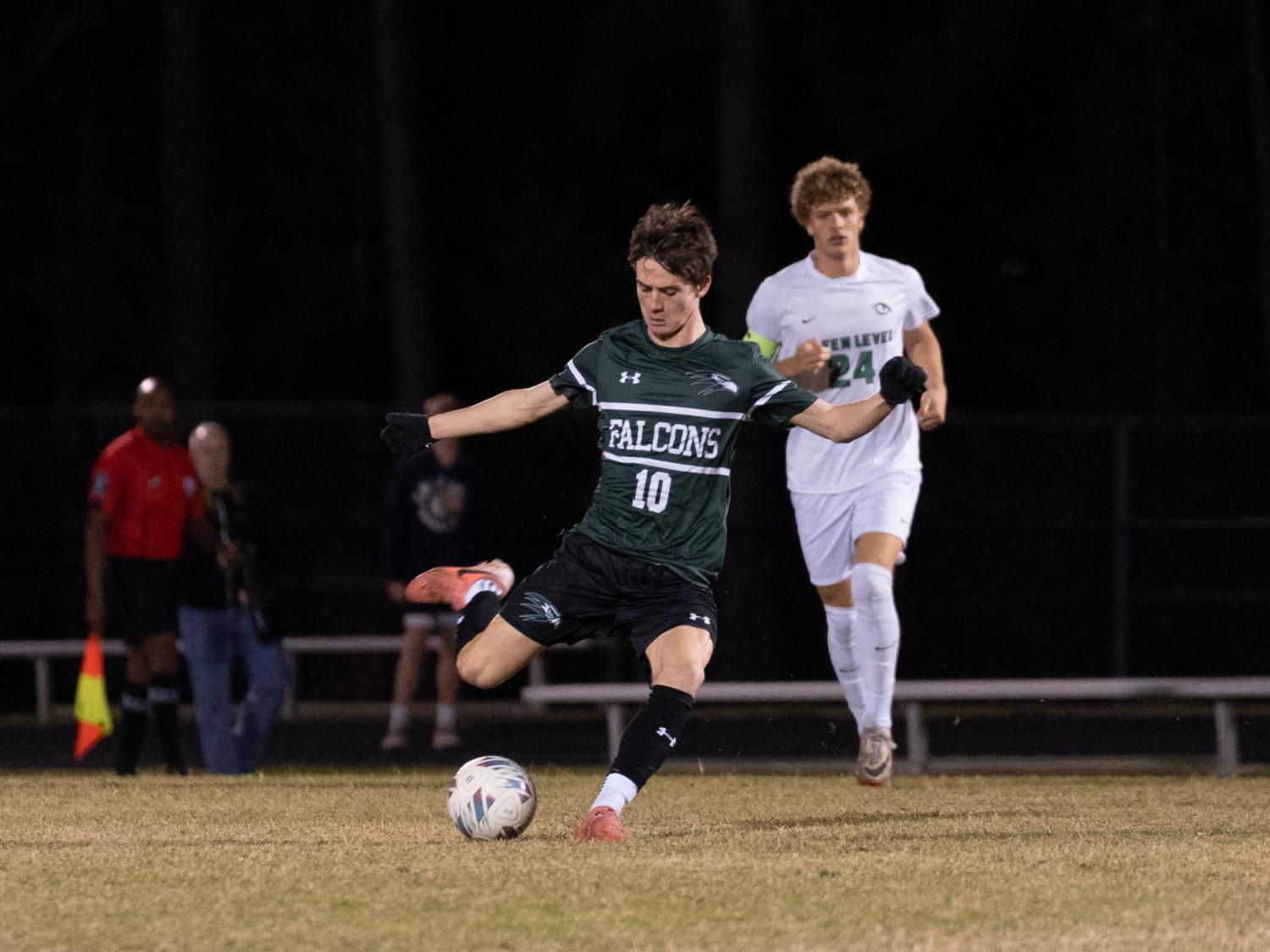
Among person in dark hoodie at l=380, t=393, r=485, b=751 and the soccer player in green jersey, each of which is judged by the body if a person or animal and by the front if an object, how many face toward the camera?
2

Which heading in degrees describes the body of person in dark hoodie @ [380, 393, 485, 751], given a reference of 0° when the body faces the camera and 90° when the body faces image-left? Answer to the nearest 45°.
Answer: approximately 0°

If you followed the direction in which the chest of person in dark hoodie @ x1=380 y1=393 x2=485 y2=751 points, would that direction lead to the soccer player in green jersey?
yes

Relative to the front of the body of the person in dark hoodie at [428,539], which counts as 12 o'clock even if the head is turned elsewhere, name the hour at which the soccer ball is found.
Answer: The soccer ball is roughly at 12 o'clock from the person in dark hoodie.

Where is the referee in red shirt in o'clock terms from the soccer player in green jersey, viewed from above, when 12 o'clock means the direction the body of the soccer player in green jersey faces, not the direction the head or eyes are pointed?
The referee in red shirt is roughly at 5 o'clock from the soccer player in green jersey.

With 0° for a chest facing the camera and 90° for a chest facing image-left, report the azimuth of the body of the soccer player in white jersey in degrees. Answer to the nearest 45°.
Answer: approximately 0°

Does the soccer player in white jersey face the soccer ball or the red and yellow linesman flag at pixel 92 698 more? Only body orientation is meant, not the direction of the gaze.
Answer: the soccer ball

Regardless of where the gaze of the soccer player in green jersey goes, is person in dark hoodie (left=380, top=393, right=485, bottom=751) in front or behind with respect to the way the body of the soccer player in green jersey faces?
behind
